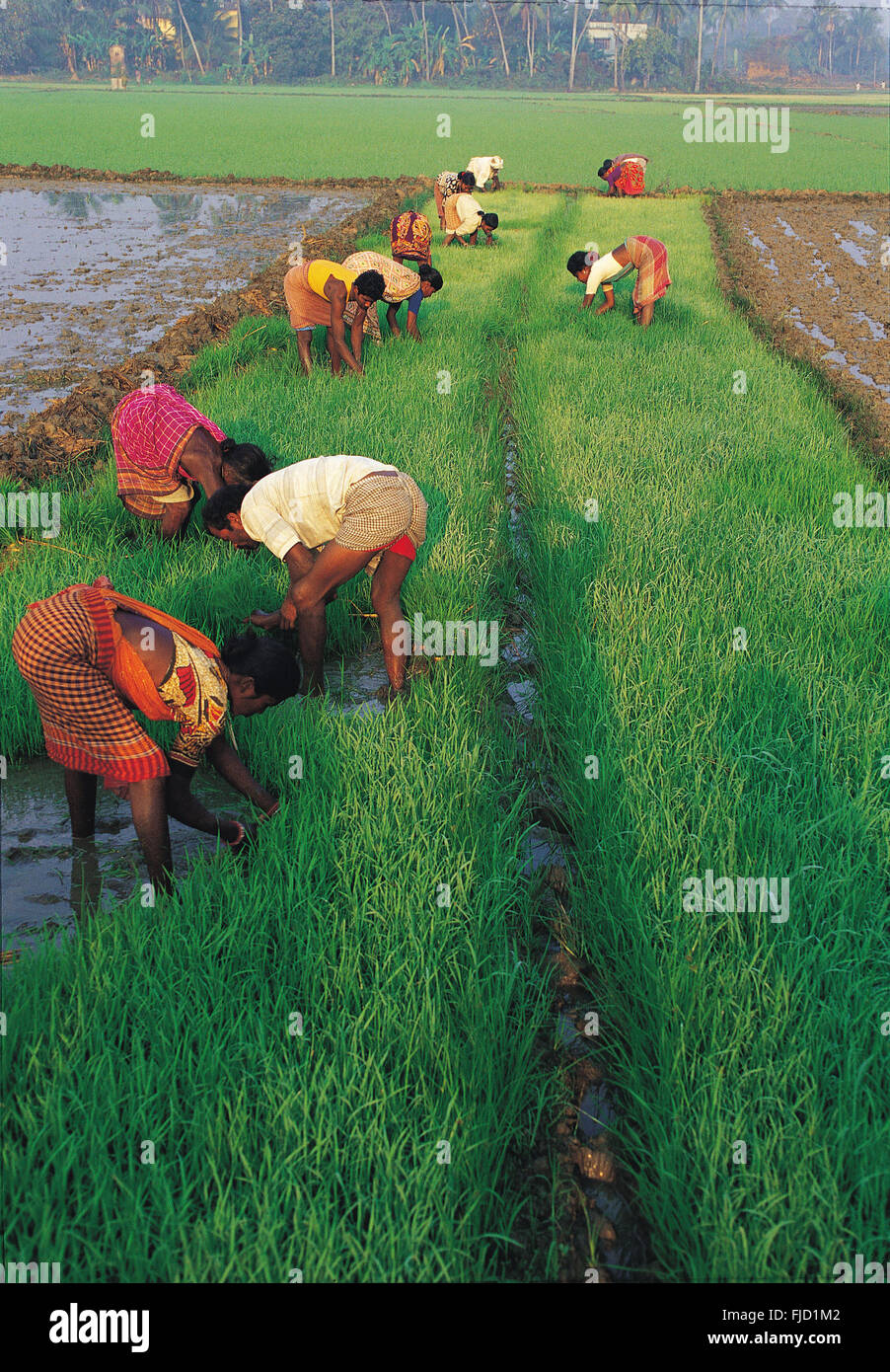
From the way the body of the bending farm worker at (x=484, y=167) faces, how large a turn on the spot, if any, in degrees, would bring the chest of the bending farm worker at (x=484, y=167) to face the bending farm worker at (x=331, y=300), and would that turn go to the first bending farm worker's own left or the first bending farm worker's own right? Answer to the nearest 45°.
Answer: approximately 90° to the first bending farm worker's own right

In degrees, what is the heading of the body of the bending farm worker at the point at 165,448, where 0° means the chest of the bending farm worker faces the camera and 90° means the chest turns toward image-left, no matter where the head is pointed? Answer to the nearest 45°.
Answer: approximately 270°

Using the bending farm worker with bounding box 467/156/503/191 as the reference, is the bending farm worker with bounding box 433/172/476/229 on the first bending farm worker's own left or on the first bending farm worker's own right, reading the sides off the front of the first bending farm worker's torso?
on the first bending farm worker's own right

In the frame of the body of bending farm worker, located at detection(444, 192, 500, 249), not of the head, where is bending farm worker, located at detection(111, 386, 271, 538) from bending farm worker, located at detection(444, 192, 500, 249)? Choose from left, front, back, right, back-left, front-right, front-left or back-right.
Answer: right

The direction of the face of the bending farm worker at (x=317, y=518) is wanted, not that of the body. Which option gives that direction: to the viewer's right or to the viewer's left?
to the viewer's left

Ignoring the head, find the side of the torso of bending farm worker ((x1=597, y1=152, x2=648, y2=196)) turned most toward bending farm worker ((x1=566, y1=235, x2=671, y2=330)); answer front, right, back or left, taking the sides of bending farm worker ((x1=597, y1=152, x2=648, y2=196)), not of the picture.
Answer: left

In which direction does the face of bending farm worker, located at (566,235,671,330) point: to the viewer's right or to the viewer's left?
to the viewer's left

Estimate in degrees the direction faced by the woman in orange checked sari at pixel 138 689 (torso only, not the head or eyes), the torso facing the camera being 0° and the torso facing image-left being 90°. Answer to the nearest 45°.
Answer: approximately 270°

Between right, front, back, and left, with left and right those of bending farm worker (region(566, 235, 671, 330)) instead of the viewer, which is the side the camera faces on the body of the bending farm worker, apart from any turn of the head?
left

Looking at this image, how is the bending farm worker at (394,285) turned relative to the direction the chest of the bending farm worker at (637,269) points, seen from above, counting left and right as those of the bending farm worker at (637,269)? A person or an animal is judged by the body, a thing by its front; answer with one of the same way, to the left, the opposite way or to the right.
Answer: the opposite way

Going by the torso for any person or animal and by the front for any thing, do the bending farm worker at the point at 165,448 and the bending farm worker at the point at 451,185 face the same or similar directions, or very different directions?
same or similar directions

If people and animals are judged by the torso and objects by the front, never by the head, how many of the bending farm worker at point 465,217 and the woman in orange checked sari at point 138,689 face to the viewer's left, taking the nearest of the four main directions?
0

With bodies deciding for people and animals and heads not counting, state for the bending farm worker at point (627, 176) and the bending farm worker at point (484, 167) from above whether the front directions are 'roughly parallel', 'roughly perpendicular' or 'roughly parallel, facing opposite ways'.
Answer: roughly parallel, facing opposite ways

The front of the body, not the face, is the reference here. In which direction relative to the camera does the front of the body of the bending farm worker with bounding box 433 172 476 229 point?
to the viewer's right

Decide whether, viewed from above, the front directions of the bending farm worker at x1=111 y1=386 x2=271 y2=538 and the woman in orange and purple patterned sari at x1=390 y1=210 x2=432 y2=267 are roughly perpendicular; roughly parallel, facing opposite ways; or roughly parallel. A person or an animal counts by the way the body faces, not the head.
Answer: roughly perpendicular

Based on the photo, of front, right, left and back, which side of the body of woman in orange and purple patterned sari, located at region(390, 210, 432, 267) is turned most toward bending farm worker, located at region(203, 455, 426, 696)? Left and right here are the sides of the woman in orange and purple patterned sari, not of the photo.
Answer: back

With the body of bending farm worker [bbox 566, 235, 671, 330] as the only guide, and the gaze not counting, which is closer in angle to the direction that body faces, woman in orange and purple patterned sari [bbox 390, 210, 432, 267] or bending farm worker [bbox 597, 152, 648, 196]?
the woman in orange and purple patterned sari

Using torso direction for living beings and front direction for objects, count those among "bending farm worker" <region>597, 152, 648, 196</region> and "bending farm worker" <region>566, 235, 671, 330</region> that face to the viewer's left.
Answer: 2
